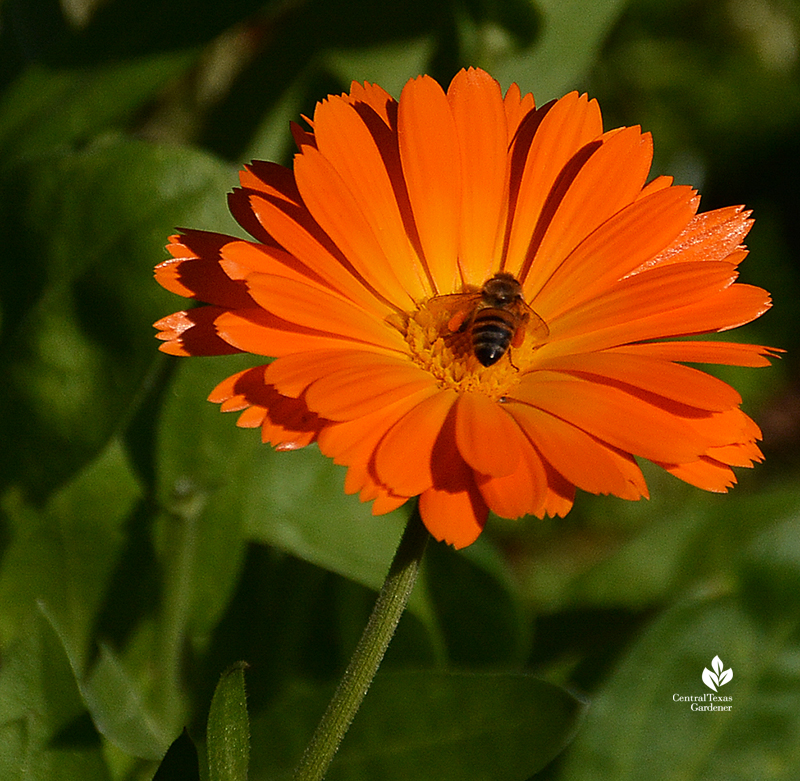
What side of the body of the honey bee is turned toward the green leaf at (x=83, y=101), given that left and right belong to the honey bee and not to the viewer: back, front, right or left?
left

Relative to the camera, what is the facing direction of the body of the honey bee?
away from the camera
